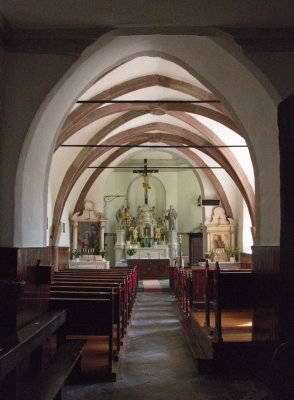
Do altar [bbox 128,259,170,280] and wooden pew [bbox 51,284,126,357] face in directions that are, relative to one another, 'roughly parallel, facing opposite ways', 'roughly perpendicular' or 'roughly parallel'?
roughly parallel, facing opposite ways

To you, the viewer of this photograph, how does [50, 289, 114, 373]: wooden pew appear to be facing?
facing away from the viewer

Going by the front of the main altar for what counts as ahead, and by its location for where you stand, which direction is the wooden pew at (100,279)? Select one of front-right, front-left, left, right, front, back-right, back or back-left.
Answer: front

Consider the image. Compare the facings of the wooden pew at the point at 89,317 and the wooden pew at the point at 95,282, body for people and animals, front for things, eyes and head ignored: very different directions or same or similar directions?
same or similar directions

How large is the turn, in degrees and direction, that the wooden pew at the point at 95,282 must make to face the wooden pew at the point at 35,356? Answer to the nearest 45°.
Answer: approximately 180°

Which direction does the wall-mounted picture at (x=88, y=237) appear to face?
toward the camera

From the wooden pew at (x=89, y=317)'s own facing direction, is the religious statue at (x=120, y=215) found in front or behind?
in front

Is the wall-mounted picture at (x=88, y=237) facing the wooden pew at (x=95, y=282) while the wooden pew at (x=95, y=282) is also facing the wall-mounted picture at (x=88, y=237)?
yes

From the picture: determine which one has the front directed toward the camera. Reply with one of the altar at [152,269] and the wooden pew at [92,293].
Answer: the altar

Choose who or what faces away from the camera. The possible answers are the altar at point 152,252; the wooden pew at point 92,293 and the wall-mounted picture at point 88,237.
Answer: the wooden pew

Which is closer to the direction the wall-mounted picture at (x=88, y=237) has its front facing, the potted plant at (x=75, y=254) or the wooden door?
the potted plant

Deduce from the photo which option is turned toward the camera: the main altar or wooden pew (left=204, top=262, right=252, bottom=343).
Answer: the main altar

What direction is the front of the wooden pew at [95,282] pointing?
away from the camera

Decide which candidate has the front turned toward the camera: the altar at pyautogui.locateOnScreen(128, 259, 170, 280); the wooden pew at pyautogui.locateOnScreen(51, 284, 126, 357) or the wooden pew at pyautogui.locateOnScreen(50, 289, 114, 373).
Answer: the altar

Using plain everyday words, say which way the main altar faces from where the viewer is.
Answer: facing the viewer

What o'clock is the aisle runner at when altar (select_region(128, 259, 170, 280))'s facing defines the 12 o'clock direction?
The aisle runner is roughly at 12 o'clock from the altar.

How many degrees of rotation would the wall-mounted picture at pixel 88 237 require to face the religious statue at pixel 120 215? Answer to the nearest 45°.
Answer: approximately 135° to its left

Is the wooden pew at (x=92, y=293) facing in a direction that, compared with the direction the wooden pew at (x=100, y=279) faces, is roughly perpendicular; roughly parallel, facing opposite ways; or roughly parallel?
roughly parallel

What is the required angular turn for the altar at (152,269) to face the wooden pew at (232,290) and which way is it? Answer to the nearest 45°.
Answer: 0° — it already faces it

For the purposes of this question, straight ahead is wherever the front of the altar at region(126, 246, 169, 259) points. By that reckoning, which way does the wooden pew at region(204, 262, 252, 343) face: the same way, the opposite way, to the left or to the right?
the opposite way

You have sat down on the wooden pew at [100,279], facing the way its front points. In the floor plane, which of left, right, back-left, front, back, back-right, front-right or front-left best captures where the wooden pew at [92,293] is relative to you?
back
